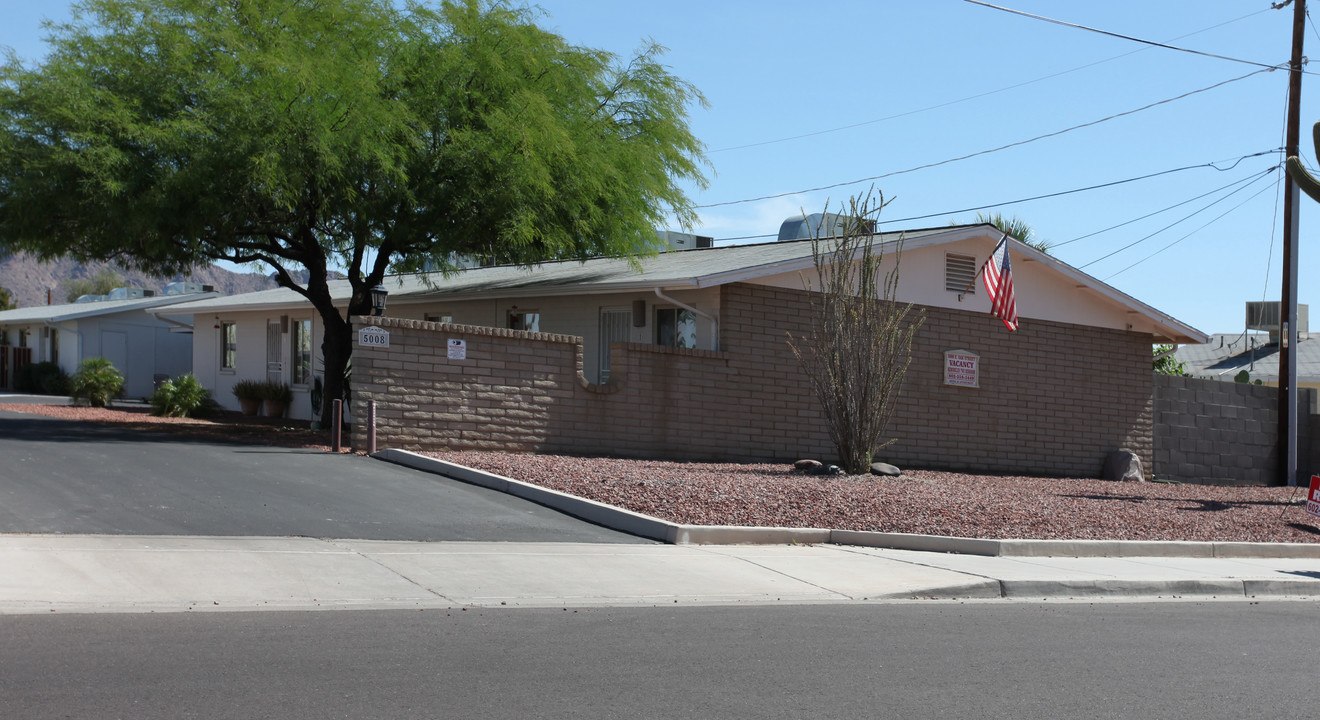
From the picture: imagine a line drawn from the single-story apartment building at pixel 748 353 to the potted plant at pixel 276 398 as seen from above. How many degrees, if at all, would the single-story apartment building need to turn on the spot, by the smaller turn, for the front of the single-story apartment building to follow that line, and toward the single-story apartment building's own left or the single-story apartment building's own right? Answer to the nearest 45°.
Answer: approximately 90° to the single-story apartment building's own right

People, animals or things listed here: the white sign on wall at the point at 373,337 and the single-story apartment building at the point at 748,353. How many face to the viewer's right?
0

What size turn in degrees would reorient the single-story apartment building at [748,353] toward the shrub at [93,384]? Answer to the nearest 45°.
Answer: approximately 90° to its right

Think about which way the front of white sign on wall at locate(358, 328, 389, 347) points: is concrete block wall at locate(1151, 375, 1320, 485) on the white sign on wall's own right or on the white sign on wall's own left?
on the white sign on wall's own left

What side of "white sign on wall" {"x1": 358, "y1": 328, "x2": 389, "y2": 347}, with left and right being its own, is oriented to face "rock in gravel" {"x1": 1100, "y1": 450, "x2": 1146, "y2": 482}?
left

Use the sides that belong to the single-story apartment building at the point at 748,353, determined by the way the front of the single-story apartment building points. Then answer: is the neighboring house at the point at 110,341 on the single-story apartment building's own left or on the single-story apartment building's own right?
on the single-story apartment building's own right

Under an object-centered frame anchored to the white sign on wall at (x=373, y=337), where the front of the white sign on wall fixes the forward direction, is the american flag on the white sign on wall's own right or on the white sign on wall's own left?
on the white sign on wall's own left

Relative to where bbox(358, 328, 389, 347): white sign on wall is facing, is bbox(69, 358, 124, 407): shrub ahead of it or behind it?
behind

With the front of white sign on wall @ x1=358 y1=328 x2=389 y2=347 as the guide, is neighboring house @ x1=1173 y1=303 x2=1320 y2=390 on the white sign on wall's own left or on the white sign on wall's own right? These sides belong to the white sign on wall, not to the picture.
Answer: on the white sign on wall's own left

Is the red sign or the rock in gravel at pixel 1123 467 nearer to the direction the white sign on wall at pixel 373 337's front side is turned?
the red sign

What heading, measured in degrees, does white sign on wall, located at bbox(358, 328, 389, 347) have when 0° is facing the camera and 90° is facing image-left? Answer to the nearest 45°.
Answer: approximately 0°

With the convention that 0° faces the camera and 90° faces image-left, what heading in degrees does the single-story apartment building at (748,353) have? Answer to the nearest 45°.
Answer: approximately 45°

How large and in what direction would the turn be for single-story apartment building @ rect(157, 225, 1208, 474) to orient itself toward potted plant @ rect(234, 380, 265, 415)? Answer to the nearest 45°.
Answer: approximately 90° to its right
